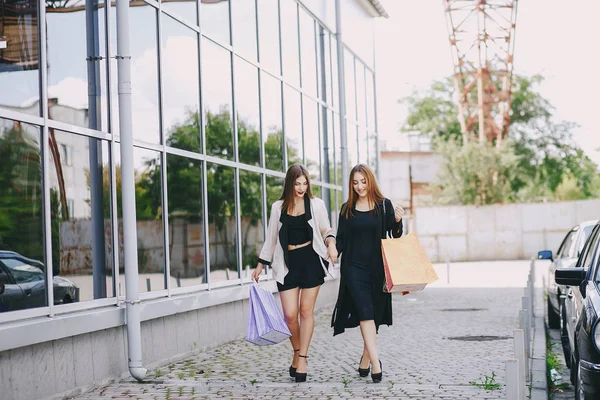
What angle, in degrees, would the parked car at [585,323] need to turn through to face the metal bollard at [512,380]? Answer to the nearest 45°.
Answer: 0° — it already faces it

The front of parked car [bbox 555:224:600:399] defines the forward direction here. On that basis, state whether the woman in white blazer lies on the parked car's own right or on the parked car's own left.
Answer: on the parked car's own right

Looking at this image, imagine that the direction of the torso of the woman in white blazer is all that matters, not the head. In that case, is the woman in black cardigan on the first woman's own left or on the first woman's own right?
on the first woman's own left

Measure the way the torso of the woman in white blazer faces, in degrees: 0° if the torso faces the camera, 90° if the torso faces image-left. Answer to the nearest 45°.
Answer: approximately 0°

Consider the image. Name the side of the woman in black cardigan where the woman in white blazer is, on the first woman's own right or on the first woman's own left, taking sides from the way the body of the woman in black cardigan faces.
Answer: on the first woman's own right

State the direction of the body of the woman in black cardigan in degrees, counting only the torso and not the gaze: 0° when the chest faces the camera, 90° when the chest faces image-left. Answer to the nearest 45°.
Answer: approximately 0°

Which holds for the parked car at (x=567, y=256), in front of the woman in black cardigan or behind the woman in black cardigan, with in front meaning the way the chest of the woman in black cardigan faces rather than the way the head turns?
behind
